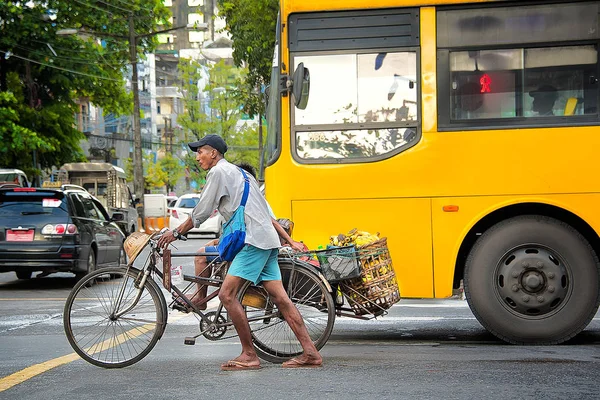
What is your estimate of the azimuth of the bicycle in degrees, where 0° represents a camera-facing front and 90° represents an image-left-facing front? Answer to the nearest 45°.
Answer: approximately 90°

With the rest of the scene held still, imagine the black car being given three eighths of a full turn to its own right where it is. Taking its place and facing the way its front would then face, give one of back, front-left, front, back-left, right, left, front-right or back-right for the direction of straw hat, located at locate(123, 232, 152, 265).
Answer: front

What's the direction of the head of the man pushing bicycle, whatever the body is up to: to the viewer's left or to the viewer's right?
to the viewer's left

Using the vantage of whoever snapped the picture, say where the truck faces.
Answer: facing away from the viewer and to the right of the viewer

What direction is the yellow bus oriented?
to the viewer's left

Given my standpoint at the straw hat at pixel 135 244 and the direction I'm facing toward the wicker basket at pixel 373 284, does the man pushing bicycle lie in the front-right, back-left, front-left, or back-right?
front-right

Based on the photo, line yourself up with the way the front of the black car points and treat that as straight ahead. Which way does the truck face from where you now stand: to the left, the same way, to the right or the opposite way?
the same way

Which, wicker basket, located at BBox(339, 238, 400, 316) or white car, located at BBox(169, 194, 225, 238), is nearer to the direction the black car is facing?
the white car

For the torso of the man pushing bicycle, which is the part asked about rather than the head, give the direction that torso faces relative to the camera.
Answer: to the viewer's left

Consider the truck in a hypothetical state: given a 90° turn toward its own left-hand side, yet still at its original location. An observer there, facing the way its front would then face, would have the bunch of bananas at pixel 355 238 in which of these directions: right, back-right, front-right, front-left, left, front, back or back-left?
back-left

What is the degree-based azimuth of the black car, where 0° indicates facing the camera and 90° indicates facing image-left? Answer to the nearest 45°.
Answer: approximately 225°

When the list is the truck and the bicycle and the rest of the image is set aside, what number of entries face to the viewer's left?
1

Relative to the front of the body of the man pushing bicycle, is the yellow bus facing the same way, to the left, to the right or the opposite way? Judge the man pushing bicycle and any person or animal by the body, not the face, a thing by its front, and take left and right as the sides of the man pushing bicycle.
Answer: the same way

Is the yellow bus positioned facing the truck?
no

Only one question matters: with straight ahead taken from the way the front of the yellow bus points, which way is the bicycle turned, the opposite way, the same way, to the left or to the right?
the same way

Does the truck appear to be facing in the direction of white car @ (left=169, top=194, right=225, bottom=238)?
no

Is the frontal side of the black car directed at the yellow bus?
no
